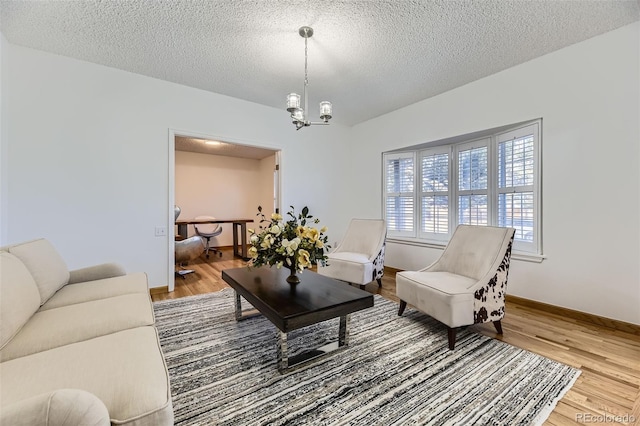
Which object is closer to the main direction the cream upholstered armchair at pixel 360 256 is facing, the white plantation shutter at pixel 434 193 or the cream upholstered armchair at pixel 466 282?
the cream upholstered armchair

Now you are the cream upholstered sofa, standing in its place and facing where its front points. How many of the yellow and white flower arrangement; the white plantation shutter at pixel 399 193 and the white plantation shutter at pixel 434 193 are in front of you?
3

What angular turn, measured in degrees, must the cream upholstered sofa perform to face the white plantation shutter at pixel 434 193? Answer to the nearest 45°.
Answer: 0° — it already faces it

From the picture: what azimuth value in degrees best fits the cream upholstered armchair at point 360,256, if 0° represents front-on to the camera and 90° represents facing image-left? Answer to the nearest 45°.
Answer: approximately 45°

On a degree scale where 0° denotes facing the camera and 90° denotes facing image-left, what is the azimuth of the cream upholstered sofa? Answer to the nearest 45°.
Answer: approximately 270°

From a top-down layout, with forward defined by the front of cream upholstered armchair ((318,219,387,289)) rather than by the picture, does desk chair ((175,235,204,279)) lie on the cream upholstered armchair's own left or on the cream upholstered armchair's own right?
on the cream upholstered armchair's own right

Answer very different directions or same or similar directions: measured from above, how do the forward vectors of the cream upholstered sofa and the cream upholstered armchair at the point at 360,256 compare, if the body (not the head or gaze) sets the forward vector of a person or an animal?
very different directions

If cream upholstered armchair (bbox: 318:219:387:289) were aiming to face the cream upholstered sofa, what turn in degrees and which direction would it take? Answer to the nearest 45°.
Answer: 0° — it already faces it

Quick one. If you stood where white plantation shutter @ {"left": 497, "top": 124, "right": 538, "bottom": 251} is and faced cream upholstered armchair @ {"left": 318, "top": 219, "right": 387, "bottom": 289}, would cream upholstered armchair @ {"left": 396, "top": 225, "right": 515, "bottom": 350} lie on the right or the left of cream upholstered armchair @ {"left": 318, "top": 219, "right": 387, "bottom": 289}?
left

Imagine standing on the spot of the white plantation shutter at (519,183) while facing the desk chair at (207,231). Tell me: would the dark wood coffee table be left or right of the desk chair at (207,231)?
left
